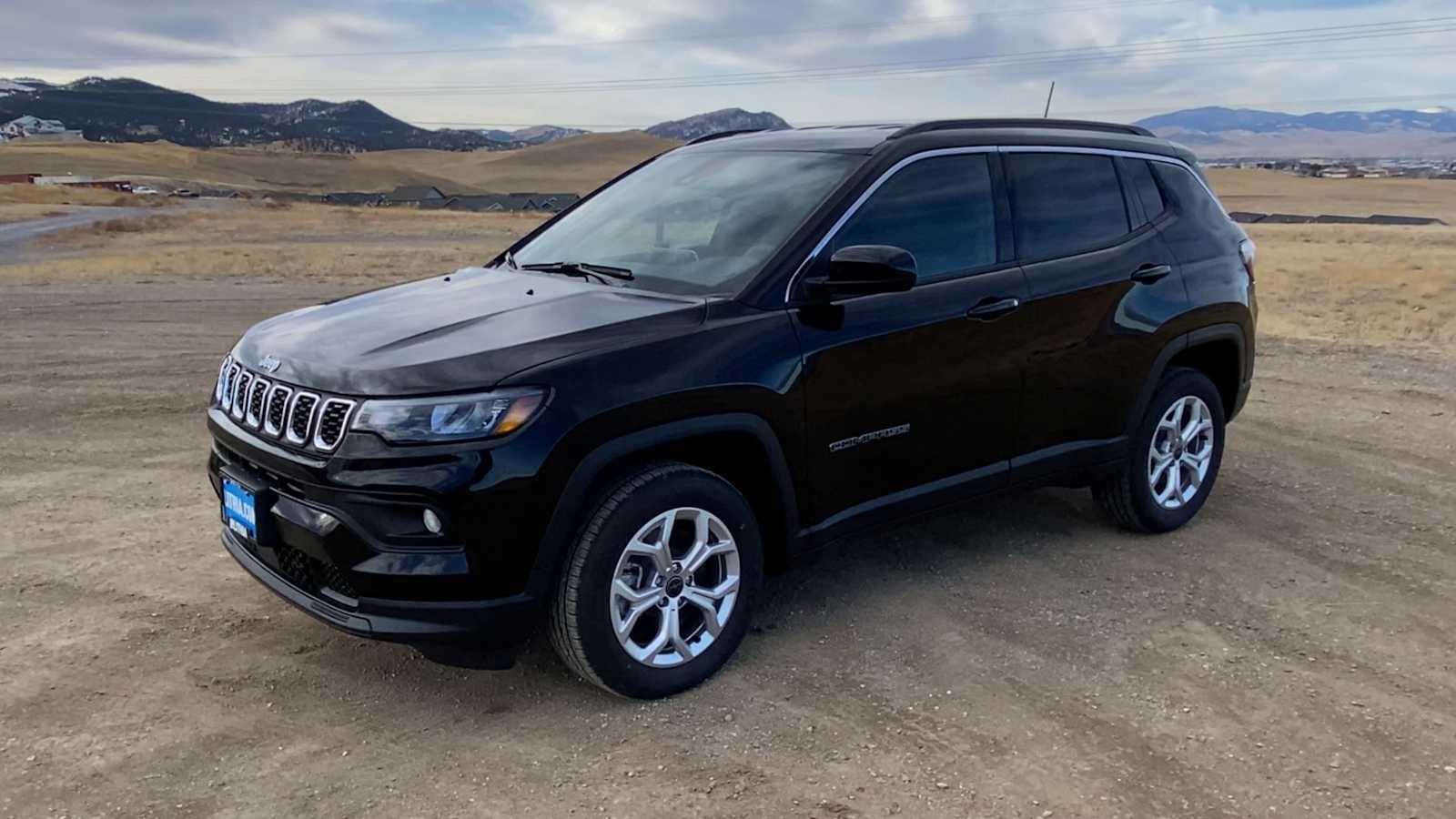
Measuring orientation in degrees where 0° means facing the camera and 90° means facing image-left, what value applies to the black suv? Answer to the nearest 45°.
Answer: approximately 45°
